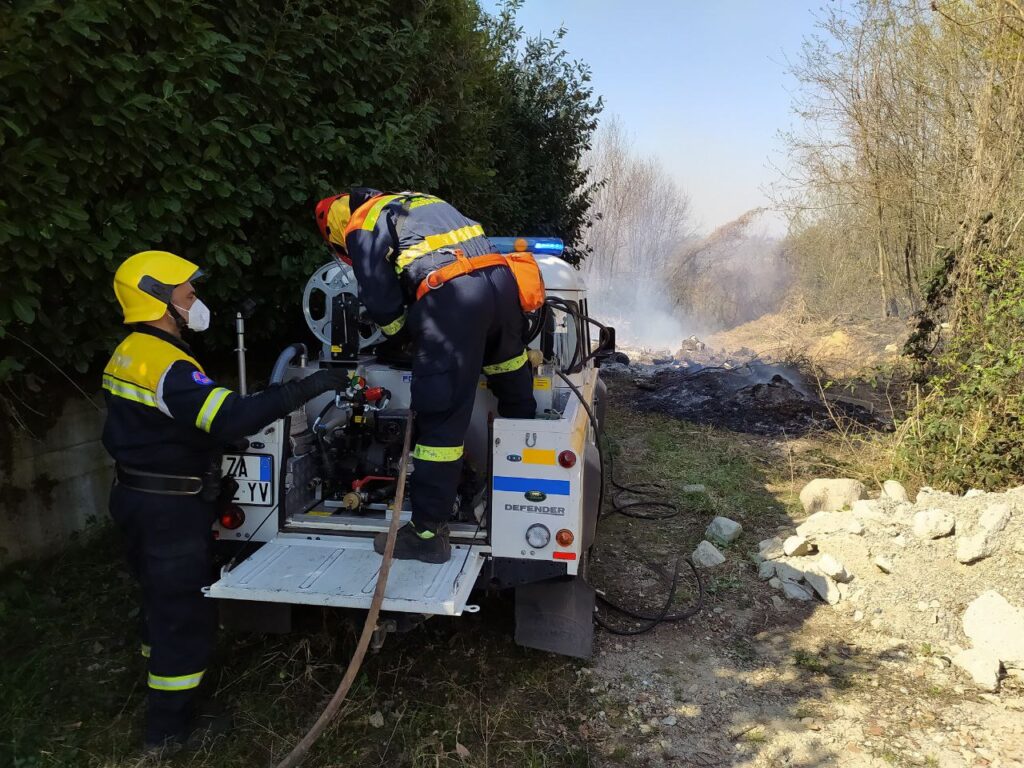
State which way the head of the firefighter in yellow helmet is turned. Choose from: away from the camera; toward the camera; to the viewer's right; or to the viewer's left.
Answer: to the viewer's right

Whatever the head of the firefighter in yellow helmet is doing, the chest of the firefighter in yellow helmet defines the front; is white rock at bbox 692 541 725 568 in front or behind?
in front

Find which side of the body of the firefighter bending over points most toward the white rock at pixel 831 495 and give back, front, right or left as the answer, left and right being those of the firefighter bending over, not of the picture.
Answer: right

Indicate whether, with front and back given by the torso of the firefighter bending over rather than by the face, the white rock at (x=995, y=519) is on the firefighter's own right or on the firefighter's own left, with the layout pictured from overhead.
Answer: on the firefighter's own right

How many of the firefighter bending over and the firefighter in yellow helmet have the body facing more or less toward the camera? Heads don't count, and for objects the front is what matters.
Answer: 0

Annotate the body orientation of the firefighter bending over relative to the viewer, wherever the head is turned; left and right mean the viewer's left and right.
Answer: facing away from the viewer and to the left of the viewer

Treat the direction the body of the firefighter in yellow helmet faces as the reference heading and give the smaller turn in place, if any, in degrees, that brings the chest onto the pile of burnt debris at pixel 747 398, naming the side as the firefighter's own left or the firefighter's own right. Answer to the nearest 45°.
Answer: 0° — they already face it

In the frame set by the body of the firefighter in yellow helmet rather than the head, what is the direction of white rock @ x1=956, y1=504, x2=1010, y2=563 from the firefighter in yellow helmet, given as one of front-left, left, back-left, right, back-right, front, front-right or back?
front-right

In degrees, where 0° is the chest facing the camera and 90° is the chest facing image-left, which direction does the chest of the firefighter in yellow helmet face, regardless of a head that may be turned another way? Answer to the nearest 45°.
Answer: approximately 225°

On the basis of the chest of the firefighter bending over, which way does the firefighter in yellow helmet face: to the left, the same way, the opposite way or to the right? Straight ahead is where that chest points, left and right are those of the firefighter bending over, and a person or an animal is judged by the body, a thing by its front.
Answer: to the right

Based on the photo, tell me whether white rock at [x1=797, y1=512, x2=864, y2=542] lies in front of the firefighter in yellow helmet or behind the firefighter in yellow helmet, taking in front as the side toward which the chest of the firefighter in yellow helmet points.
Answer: in front
